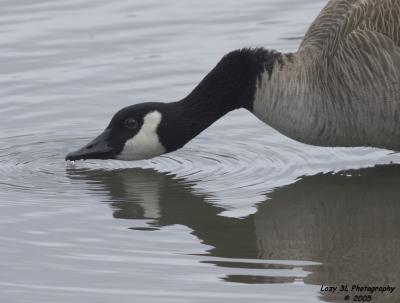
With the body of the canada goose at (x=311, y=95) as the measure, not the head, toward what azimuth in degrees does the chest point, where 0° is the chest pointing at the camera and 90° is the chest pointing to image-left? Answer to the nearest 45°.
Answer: approximately 90°
